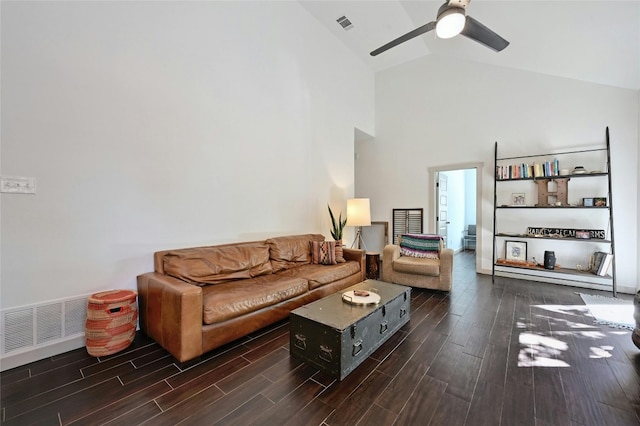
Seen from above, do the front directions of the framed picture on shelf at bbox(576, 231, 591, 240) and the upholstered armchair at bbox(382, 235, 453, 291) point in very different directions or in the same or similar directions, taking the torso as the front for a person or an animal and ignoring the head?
same or similar directions

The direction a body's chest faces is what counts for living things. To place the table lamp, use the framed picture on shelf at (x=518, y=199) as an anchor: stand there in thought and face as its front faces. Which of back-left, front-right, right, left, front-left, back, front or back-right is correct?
front-right

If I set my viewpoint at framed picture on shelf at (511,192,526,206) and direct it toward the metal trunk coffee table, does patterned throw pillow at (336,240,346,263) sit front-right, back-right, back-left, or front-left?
front-right

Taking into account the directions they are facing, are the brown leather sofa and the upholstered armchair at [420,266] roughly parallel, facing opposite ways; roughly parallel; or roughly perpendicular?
roughly perpendicular

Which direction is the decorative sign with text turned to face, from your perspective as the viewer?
facing the viewer

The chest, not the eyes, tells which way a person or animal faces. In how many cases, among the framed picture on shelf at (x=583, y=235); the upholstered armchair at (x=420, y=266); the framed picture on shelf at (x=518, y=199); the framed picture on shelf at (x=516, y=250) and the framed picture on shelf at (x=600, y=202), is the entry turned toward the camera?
5

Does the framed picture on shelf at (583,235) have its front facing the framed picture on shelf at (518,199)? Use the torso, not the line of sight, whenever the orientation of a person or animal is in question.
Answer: no

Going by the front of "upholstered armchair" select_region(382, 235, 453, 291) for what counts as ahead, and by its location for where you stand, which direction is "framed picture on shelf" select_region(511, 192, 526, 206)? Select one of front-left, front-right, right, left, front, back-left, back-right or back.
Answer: back-left

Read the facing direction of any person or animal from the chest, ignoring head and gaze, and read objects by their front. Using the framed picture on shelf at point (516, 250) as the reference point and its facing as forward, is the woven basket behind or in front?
in front

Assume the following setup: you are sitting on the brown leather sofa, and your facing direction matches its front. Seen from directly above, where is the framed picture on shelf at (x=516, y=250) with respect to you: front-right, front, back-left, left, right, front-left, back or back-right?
front-left

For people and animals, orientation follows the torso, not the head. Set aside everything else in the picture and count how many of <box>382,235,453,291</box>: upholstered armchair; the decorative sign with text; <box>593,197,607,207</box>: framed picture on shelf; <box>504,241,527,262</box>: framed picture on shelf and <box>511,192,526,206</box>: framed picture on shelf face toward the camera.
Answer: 5

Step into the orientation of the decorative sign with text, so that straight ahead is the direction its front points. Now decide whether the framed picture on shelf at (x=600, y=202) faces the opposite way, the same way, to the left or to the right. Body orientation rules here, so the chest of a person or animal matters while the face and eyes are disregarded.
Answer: the same way

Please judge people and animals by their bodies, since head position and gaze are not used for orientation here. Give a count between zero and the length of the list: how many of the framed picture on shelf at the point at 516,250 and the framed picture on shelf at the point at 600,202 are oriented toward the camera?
2

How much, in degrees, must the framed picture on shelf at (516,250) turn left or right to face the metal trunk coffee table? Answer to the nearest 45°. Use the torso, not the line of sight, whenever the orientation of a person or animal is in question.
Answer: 0° — it already faces it

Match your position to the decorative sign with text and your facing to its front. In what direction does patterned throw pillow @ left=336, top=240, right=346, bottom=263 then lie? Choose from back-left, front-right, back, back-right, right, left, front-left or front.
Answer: front-right

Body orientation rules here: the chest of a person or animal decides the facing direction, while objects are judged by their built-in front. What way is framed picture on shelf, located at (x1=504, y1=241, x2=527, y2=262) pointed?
toward the camera

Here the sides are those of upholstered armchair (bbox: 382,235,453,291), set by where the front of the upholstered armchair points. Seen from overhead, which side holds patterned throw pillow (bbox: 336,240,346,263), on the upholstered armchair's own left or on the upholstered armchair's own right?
on the upholstered armchair's own right
